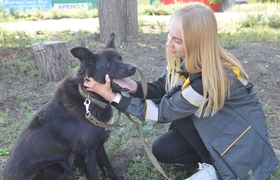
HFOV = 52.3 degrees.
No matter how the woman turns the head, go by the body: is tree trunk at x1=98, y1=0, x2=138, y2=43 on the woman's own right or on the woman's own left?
on the woman's own right

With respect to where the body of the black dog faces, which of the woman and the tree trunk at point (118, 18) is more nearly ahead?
the woman

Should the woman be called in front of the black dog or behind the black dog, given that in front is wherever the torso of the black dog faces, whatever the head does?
in front

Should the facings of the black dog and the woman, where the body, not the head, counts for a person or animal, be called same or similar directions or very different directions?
very different directions

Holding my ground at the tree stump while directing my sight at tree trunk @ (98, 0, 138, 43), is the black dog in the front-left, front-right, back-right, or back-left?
back-right

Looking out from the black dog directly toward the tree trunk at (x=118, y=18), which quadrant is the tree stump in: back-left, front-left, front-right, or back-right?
front-left

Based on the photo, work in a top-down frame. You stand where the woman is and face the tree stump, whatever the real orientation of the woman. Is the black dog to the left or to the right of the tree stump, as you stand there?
left

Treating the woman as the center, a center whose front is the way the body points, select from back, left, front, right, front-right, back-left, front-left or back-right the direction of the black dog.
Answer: front

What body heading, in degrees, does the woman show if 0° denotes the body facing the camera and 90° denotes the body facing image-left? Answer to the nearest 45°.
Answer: approximately 90°
